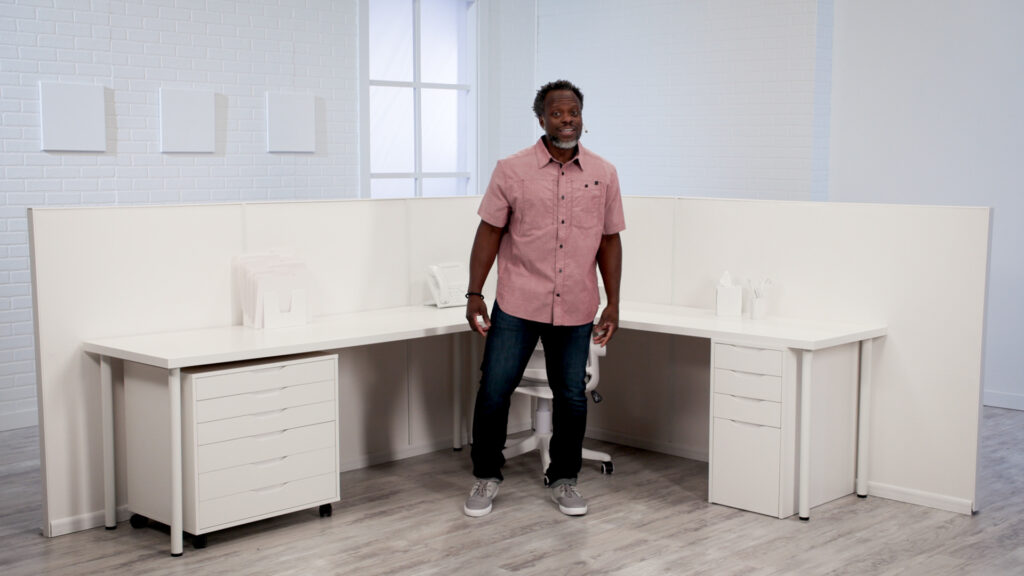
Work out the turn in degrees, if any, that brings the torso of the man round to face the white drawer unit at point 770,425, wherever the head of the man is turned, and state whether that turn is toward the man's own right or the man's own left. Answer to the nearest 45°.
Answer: approximately 90° to the man's own left

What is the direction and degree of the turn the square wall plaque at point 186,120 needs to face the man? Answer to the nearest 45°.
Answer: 0° — it already faces them

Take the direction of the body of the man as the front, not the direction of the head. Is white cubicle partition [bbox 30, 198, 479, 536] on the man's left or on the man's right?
on the man's right

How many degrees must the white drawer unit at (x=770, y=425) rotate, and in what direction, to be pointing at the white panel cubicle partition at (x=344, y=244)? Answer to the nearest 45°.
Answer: approximately 45° to its right

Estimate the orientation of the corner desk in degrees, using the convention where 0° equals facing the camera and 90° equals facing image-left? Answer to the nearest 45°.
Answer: approximately 0°
